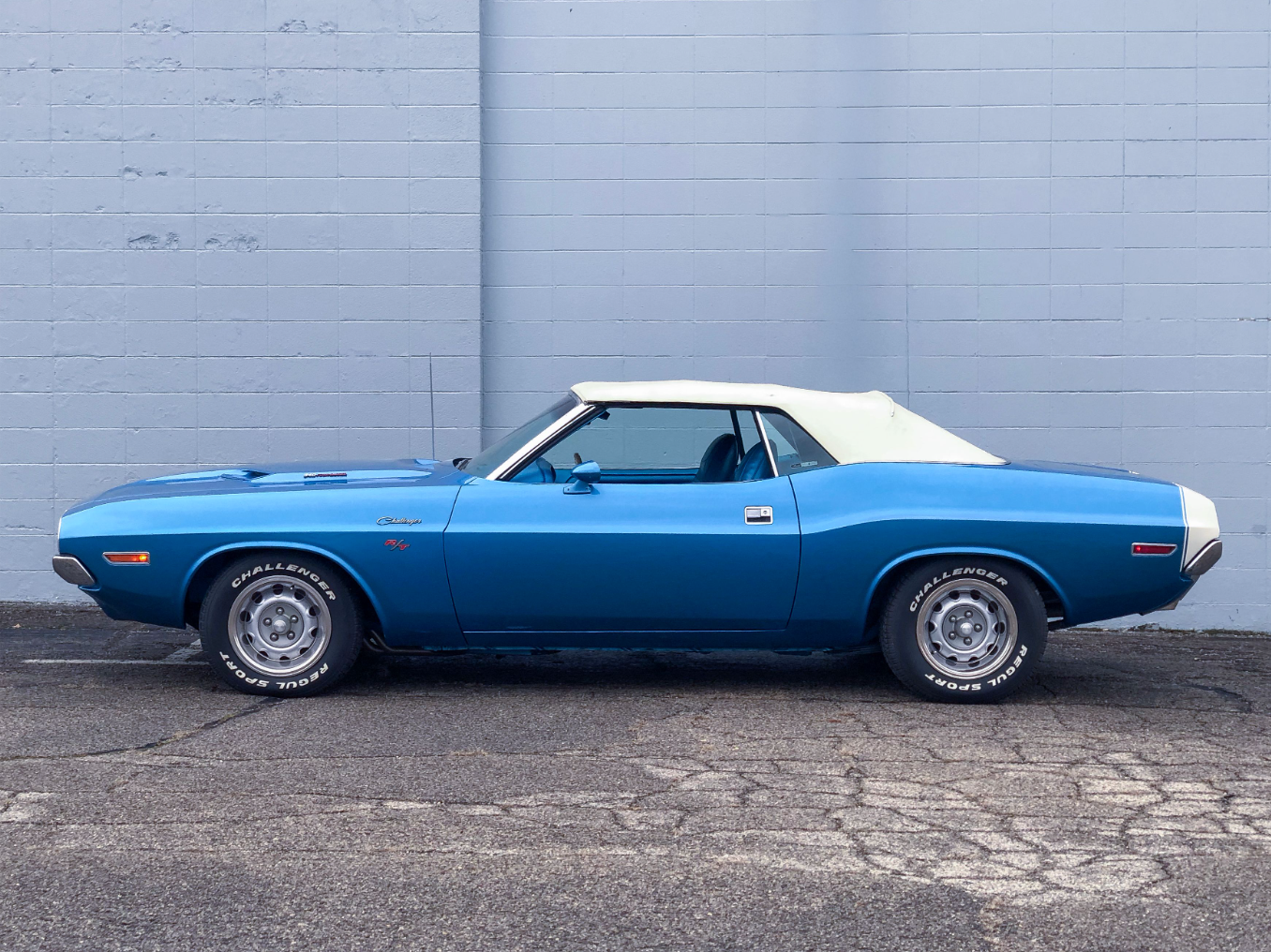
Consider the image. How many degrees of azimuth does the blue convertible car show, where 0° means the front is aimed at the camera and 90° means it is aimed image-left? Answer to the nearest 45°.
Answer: approximately 90°
